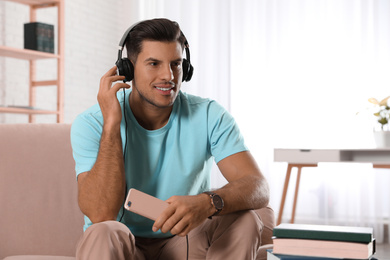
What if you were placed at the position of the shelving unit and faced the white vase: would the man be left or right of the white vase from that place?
right

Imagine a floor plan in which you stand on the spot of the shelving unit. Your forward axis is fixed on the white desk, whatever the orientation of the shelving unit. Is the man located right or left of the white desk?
right

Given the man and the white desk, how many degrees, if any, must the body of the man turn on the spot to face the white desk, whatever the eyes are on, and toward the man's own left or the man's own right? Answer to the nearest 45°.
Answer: approximately 135° to the man's own left

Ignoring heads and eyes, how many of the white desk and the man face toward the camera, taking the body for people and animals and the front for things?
2

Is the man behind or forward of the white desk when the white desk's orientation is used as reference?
forward

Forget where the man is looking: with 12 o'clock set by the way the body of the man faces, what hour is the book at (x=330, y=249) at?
The book is roughly at 11 o'clock from the man.

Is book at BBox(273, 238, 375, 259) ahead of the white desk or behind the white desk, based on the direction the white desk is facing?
ahead

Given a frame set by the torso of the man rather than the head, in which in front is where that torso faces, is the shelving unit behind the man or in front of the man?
behind

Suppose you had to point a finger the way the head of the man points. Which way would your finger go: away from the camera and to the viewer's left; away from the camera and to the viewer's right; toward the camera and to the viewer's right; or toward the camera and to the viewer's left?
toward the camera and to the viewer's right
